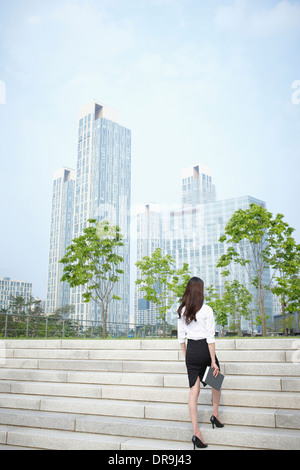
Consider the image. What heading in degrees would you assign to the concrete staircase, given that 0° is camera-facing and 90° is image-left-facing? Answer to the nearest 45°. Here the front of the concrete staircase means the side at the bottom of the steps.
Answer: approximately 0°

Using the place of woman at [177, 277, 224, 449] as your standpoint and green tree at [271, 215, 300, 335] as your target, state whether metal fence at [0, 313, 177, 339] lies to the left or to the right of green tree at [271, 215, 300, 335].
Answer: left

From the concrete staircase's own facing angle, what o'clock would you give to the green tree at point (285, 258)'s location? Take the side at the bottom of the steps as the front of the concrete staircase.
The green tree is roughly at 7 o'clock from the concrete staircase.

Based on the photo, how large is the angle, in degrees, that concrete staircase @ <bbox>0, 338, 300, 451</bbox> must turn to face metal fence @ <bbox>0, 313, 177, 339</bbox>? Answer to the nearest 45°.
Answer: approximately 180°
